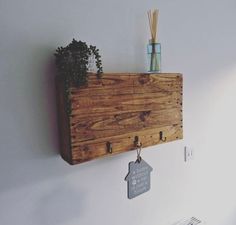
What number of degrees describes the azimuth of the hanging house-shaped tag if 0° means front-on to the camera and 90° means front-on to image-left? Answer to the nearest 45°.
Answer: approximately 315°

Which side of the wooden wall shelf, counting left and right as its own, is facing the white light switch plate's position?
left

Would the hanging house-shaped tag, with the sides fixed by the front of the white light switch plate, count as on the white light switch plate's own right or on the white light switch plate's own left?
on the white light switch plate's own right

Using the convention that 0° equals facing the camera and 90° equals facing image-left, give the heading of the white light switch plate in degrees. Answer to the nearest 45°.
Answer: approximately 315°

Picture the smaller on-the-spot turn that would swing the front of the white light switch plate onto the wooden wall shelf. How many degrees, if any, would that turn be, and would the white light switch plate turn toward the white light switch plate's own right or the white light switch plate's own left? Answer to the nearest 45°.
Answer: approximately 90° to the white light switch plate's own right
